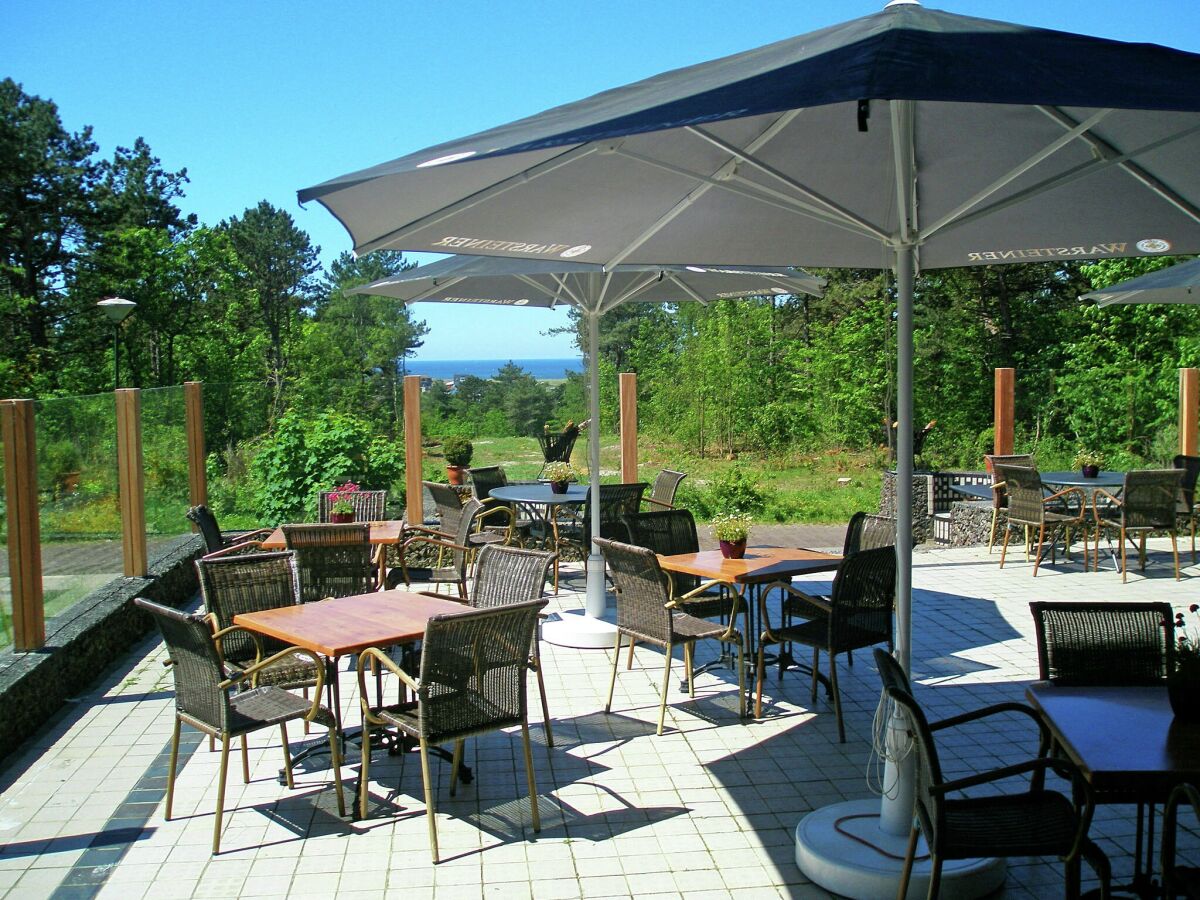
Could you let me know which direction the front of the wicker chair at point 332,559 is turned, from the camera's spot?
facing away from the viewer

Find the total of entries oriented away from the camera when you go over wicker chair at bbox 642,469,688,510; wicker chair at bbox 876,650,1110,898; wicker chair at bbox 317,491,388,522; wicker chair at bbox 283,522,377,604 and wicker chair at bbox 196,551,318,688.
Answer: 1

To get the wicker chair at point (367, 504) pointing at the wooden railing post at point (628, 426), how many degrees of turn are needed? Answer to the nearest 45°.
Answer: approximately 135° to its left

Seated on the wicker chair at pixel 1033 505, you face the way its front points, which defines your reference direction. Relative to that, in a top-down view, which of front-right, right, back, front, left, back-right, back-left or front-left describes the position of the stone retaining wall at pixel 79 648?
back

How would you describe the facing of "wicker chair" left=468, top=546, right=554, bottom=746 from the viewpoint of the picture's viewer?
facing the viewer and to the left of the viewer

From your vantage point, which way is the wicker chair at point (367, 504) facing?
toward the camera

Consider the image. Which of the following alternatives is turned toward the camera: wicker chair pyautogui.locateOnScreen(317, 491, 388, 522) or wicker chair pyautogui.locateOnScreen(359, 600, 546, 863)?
wicker chair pyautogui.locateOnScreen(317, 491, 388, 522)

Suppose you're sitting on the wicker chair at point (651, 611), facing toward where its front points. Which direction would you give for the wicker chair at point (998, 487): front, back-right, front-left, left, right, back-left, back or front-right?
front

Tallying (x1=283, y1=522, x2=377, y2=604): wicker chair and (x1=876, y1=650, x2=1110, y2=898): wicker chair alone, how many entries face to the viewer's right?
1

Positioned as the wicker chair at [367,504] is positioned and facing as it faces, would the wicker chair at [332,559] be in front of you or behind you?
in front

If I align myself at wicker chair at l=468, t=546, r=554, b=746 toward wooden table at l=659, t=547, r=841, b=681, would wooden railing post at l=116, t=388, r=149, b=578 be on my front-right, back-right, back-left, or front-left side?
back-left

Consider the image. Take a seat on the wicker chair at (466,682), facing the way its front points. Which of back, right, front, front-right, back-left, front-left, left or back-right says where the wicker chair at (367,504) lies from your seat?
front-right

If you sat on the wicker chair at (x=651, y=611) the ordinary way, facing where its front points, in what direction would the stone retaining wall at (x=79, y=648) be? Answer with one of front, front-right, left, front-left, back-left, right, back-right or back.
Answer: back-left

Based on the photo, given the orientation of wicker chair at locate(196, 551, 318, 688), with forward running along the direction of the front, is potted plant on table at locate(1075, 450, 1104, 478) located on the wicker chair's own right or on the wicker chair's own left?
on the wicker chair's own left

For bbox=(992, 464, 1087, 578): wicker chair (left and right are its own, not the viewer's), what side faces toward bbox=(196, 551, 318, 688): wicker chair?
back

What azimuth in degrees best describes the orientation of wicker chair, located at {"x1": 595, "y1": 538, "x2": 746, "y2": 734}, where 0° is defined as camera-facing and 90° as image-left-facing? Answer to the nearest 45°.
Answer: approximately 225°

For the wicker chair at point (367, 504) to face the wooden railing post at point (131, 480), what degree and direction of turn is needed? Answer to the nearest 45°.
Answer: approximately 90° to its right

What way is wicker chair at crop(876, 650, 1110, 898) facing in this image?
to the viewer's right

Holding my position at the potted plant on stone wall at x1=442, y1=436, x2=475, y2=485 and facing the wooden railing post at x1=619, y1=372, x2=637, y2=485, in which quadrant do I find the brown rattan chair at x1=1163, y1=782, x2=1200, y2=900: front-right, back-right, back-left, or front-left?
front-right
